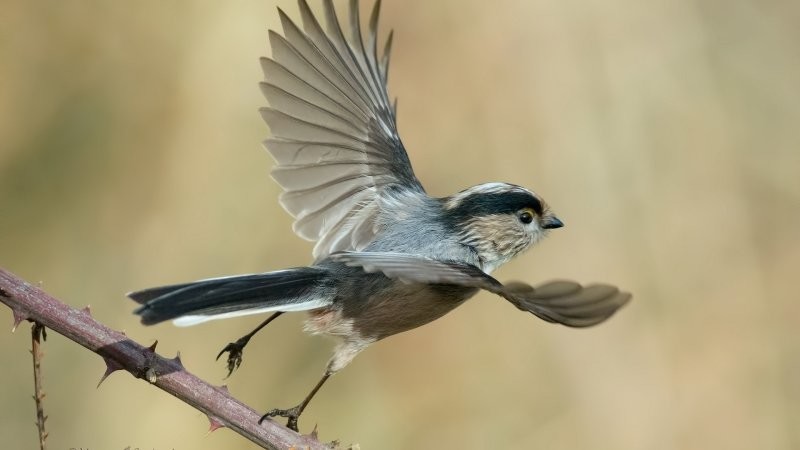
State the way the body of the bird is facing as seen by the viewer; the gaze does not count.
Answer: to the viewer's right

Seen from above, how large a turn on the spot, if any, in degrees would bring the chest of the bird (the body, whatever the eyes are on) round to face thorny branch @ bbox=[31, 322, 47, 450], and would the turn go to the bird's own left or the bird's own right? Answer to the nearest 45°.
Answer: approximately 135° to the bird's own right
